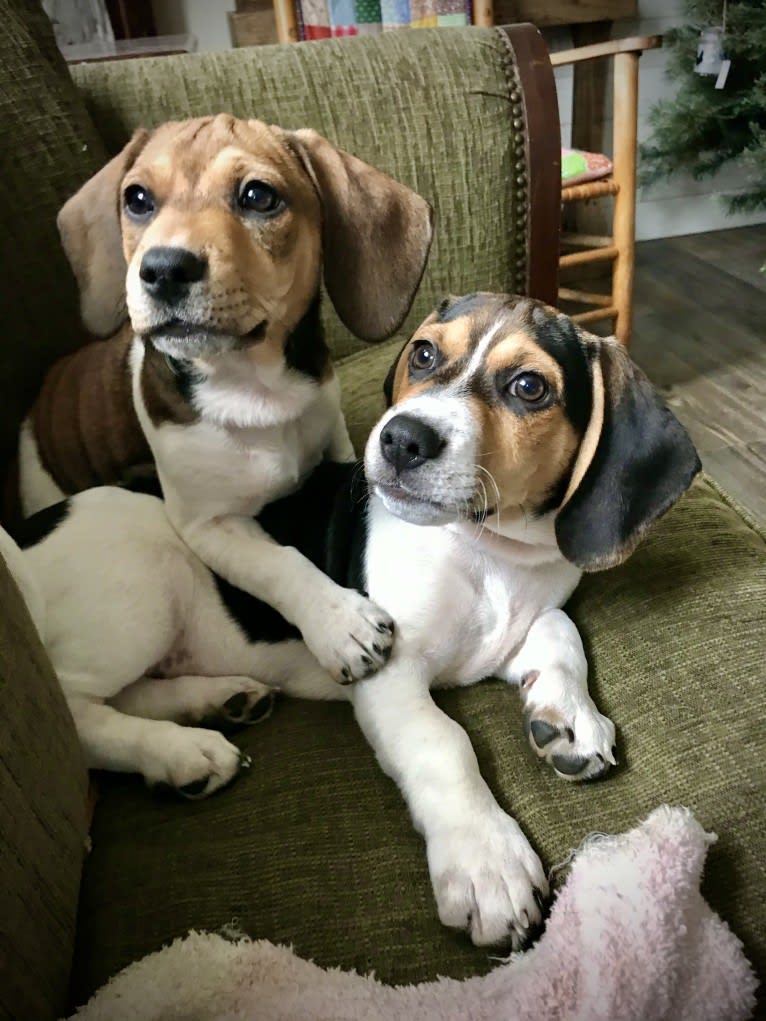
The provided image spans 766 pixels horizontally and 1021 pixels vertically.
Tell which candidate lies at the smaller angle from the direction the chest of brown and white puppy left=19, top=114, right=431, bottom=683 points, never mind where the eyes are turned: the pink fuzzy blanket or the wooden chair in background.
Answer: the pink fuzzy blanket

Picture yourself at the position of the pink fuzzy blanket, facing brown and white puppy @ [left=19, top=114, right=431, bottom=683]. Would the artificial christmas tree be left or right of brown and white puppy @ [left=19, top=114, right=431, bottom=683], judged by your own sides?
right

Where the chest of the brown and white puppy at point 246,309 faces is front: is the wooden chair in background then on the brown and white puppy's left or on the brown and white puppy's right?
on the brown and white puppy's left

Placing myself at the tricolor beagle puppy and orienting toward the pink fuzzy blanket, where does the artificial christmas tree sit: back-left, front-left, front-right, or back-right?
back-left

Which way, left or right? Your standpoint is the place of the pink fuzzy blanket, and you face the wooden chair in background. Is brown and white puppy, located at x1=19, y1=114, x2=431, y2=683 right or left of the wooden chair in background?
left

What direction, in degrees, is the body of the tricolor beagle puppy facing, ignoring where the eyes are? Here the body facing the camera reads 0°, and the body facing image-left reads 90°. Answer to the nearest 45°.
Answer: approximately 315°

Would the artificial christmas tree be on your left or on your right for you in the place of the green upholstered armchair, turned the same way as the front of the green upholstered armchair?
on your left

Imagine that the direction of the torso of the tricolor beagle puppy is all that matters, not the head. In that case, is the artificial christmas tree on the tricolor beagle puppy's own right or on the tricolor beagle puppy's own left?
on the tricolor beagle puppy's own left
